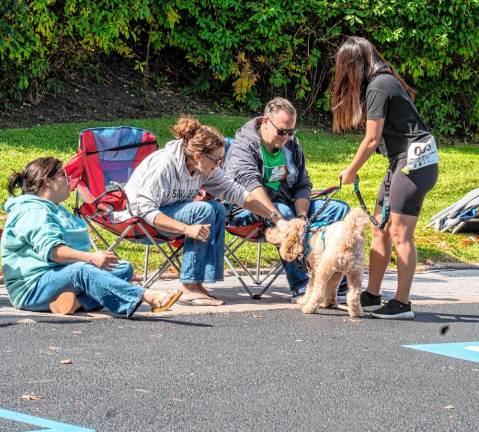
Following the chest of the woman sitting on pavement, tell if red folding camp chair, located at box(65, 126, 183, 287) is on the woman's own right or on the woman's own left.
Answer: on the woman's own left

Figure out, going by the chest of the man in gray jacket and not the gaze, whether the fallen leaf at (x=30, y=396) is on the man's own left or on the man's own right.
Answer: on the man's own right

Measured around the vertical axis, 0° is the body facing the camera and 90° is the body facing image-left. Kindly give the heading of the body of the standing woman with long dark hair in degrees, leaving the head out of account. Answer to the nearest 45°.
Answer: approximately 90°

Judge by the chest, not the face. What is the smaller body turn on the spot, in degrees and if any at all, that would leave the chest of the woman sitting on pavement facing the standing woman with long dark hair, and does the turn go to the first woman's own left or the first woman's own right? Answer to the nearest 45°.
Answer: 0° — they already face them

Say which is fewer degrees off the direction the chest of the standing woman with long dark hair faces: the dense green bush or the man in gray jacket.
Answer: the man in gray jacket

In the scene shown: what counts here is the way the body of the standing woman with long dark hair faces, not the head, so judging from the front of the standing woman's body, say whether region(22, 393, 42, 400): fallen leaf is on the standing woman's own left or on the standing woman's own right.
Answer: on the standing woman's own left

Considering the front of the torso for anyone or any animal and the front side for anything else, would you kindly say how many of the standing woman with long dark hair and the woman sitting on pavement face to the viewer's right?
1

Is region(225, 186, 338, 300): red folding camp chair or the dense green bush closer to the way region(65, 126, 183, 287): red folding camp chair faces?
the red folding camp chair

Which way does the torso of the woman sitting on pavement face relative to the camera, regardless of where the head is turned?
to the viewer's right

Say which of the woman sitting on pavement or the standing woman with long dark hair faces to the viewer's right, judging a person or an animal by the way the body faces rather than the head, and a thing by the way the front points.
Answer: the woman sitting on pavement

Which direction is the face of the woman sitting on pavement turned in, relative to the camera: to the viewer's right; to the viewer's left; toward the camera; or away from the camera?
to the viewer's right

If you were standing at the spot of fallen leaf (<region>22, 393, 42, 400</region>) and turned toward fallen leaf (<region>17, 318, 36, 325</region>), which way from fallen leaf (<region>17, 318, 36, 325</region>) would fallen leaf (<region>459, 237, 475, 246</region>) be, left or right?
right

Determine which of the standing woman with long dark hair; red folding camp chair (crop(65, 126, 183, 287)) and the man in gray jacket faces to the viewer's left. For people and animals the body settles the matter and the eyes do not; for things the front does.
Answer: the standing woman with long dark hair
